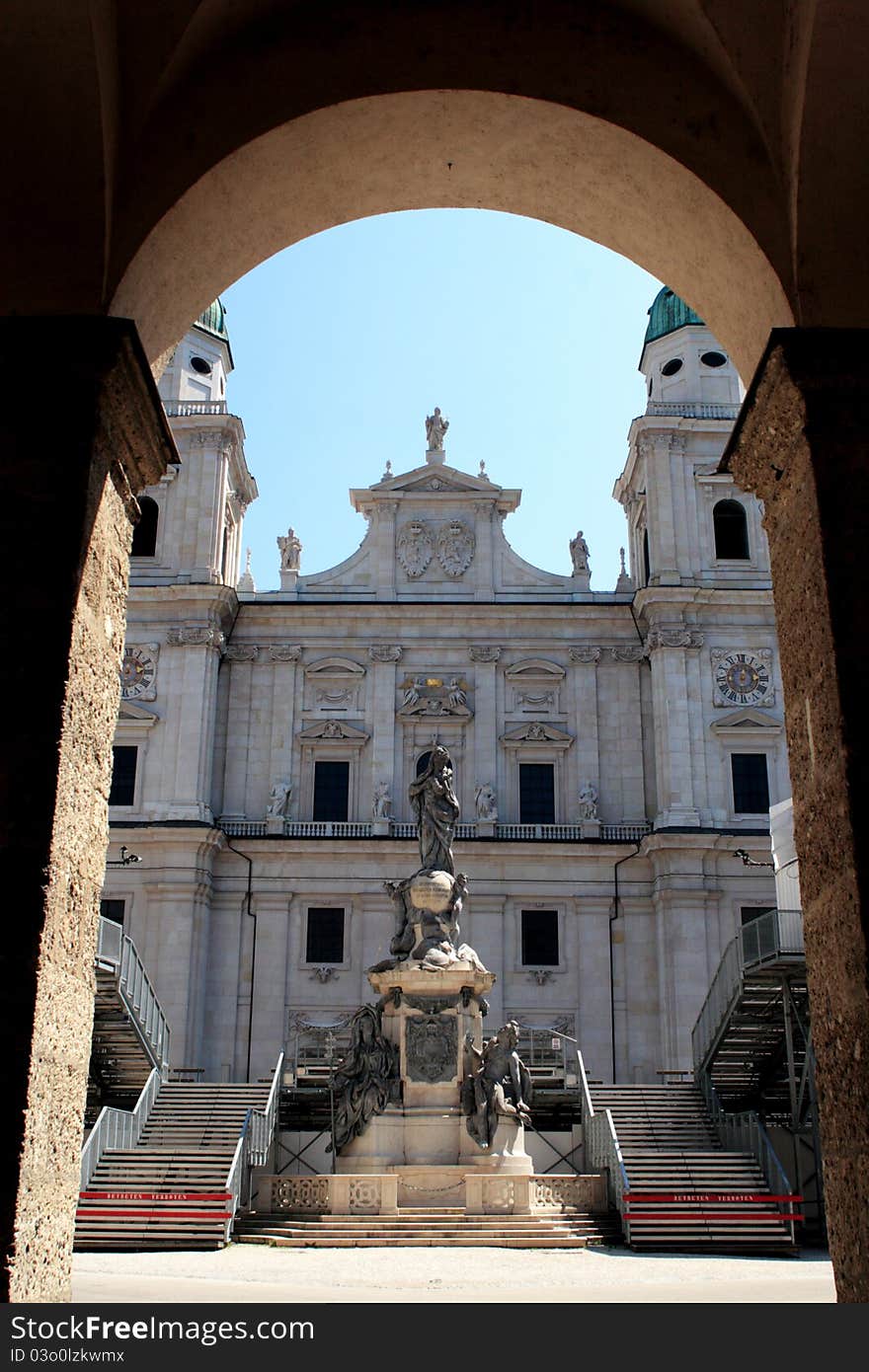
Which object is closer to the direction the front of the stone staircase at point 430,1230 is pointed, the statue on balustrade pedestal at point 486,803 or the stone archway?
the stone archway

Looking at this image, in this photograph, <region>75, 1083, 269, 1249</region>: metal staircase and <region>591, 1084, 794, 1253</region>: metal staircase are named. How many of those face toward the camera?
2

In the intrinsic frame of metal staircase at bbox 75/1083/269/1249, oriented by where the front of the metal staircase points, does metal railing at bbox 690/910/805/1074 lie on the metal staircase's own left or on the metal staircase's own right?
on the metal staircase's own left

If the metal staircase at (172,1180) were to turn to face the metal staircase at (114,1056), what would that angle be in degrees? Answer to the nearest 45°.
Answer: approximately 180°

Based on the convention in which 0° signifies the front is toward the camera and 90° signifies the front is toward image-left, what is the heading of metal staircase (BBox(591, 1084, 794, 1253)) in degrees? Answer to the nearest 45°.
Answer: approximately 0°

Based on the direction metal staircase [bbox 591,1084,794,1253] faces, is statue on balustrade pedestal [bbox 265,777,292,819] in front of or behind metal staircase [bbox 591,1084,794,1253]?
behind

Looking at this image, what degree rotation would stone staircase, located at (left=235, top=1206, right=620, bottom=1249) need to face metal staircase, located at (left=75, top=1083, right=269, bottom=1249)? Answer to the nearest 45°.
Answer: approximately 135° to its right

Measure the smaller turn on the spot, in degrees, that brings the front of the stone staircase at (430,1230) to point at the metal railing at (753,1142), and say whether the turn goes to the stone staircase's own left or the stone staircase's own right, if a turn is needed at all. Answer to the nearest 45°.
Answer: approximately 135° to the stone staircase's own left

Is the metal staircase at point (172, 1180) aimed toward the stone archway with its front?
yes

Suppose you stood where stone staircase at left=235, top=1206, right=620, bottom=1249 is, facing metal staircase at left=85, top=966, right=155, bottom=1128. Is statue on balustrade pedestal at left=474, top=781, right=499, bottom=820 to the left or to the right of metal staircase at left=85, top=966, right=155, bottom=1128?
right
